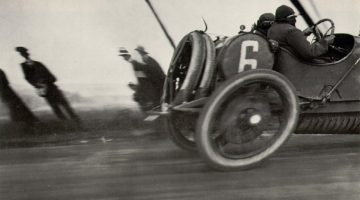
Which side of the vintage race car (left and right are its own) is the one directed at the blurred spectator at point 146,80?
left

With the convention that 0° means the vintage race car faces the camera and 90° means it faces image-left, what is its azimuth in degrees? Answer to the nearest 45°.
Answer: approximately 225°

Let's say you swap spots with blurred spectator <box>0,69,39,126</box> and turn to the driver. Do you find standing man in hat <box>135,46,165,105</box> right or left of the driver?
left

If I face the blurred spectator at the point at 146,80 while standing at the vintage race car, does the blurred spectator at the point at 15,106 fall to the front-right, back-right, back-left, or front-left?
front-left

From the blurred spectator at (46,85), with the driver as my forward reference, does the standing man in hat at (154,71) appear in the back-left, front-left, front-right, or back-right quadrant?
front-left

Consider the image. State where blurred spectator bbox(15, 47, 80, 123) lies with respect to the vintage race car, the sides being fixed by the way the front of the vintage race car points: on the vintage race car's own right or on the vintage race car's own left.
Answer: on the vintage race car's own left
